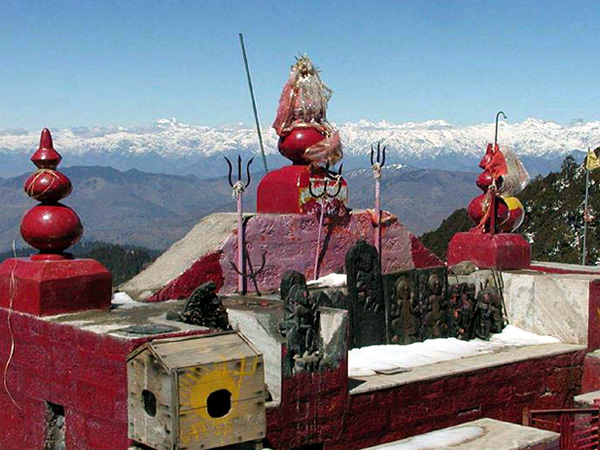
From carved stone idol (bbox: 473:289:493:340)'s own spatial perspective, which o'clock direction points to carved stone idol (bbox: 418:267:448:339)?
carved stone idol (bbox: 418:267:448:339) is roughly at 3 o'clock from carved stone idol (bbox: 473:289:493:340).

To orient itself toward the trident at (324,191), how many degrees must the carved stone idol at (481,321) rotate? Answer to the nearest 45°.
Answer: approximately 135° to its right

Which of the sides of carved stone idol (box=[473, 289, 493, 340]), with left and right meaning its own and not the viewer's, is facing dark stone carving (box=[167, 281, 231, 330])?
right

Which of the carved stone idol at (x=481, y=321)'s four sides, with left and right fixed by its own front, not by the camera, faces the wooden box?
right

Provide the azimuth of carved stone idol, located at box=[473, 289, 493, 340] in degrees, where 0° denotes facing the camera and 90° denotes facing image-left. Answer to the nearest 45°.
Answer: approximately 315°

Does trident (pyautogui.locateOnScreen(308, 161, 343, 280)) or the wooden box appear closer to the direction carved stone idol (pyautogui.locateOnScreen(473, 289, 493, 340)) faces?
the wooden box
